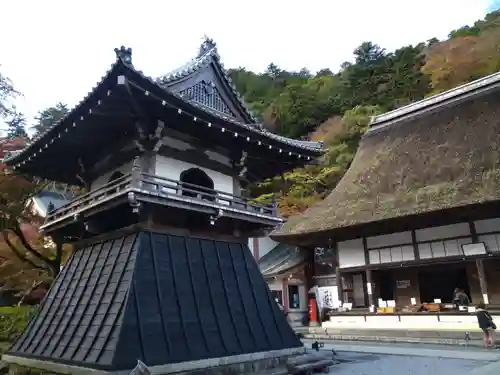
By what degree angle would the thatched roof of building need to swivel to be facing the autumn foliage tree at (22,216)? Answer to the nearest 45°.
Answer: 0° — it already faces it

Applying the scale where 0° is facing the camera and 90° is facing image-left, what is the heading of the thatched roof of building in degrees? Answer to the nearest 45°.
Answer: approximately 45°

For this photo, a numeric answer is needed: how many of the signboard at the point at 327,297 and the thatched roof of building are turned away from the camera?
0

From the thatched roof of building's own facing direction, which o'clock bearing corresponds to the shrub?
The shrub is roughly at 1 o'clock from the thatched roof of building.

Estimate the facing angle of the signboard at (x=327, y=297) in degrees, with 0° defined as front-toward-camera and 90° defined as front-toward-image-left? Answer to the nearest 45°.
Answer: approximately 0°
